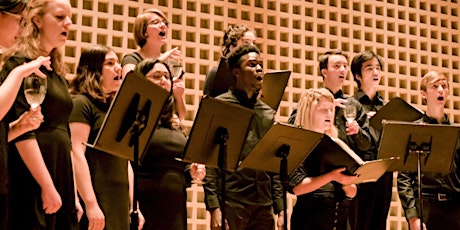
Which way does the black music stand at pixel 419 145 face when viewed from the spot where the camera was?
facing away from the viewer

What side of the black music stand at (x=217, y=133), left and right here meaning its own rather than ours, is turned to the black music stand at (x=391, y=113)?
right

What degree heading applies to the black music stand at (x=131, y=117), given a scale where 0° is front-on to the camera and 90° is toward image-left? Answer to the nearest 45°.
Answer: approximately 135°

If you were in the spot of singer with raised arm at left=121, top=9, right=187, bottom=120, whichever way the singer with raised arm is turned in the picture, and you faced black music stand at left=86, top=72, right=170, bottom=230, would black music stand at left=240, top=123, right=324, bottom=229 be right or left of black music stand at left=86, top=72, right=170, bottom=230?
left

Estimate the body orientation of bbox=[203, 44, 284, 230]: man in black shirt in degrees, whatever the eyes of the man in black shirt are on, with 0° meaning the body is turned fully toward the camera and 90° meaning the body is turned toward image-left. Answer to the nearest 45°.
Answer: approximately 315°

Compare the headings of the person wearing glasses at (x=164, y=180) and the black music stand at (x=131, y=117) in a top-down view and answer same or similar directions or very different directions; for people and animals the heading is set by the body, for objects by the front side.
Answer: very different directions

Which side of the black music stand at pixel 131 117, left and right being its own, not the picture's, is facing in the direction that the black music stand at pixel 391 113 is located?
right

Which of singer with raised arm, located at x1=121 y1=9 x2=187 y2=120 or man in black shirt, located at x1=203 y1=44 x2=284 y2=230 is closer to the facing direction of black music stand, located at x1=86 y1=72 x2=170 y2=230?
the singer with raised arm
